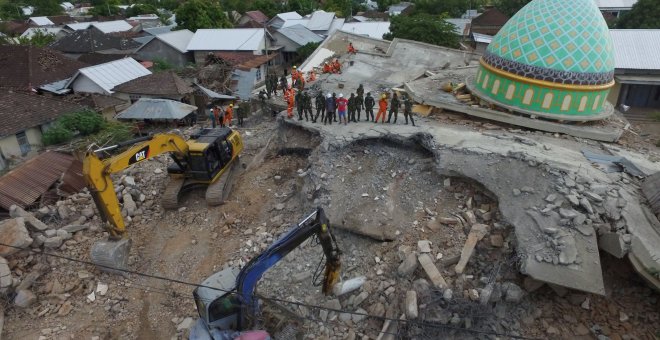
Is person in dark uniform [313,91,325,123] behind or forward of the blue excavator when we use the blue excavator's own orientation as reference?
forward

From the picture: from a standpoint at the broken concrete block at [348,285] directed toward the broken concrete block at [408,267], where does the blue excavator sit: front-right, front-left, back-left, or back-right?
back-right

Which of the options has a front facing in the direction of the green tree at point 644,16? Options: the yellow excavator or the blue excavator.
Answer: the blue excavator

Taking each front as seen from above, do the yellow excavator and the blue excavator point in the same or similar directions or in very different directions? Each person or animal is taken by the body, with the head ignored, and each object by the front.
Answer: very different directions

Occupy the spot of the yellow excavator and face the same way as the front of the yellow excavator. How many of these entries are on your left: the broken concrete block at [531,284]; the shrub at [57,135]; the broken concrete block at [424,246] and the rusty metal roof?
2

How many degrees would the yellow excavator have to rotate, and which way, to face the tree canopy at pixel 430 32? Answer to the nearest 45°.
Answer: approximately 180°

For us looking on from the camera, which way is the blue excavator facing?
facing away from the viewer and to the right of the viewer

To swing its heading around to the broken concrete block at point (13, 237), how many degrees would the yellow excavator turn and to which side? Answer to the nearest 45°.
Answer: approximately 45° to its right

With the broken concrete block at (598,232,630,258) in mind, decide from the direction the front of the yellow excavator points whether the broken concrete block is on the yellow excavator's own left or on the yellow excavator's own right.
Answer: on the yellow excavator's own left

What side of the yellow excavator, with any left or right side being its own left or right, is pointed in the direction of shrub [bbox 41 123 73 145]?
right

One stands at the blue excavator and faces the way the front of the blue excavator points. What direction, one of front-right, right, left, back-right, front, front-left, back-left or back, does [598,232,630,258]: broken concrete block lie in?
front-right

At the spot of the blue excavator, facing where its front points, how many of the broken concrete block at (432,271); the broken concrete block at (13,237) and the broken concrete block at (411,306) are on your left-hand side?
1

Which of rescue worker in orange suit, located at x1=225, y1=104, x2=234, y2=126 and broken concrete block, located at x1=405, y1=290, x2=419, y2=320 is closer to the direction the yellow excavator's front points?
the broken concrete block

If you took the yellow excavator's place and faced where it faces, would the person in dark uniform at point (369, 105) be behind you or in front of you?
behind
